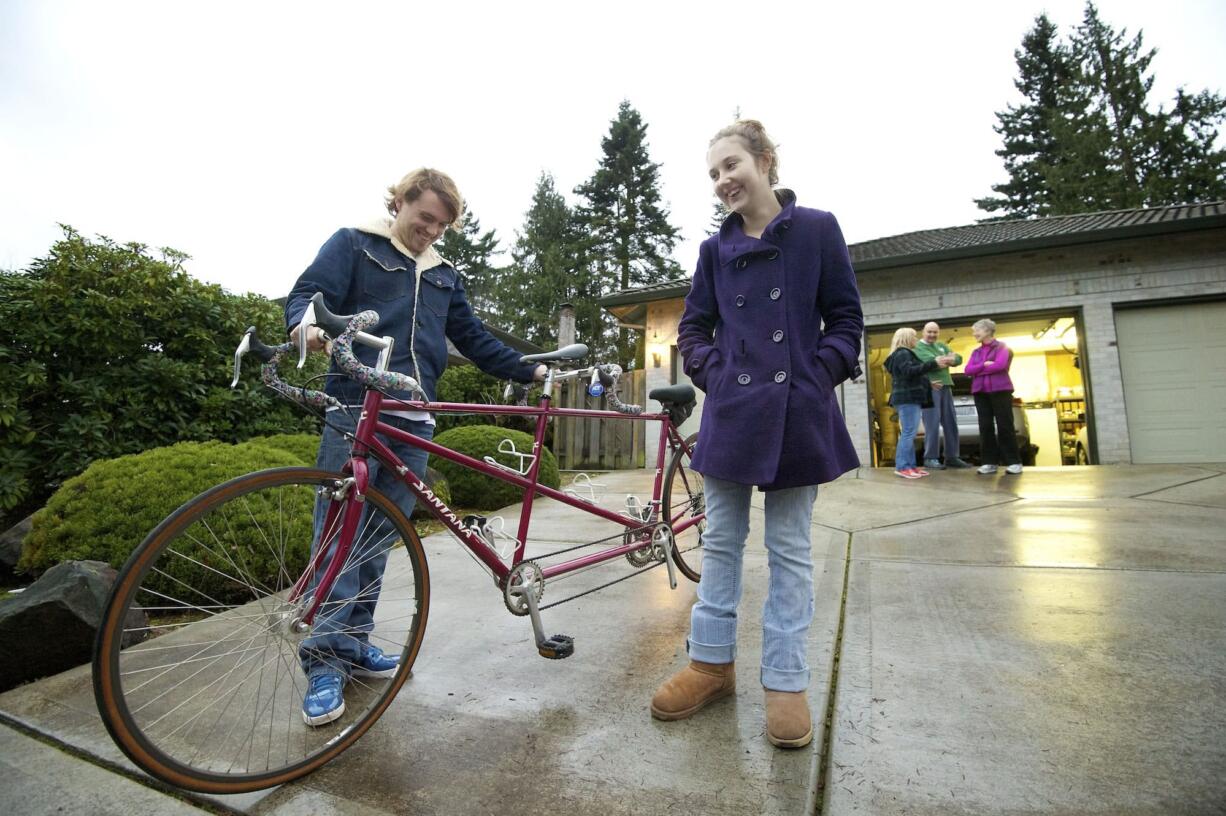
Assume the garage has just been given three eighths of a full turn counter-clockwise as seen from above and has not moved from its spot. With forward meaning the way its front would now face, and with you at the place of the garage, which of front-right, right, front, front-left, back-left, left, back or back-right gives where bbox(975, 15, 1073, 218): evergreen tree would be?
front-left

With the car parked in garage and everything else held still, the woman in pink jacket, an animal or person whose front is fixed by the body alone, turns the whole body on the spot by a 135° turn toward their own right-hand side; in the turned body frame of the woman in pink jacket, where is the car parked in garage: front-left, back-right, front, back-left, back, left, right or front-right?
front

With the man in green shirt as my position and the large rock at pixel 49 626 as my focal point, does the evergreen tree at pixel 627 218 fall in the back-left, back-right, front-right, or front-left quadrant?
back-right

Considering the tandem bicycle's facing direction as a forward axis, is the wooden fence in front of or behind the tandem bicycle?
behind

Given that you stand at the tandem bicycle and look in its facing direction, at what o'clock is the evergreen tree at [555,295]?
The evergreen tree is roughly at 5 o'clock from the tandem bicycle.
